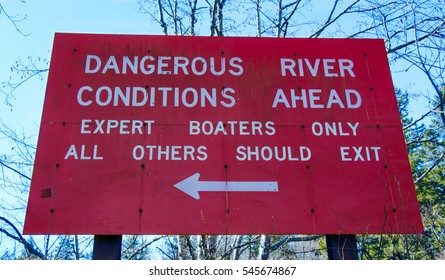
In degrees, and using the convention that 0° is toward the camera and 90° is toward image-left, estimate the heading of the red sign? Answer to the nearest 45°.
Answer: approximately 0°
